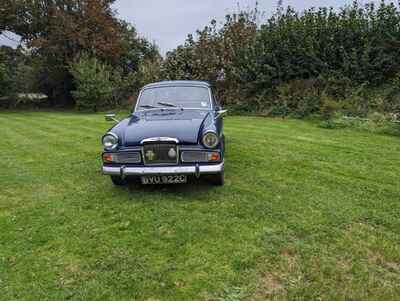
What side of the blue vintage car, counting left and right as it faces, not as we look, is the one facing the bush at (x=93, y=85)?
back

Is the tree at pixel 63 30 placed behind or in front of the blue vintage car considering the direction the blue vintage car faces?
behind

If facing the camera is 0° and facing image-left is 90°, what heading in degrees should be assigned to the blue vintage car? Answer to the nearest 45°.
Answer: approximately 0°

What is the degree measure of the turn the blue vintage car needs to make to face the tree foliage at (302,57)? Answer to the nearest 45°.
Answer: approximately 135° to its left
